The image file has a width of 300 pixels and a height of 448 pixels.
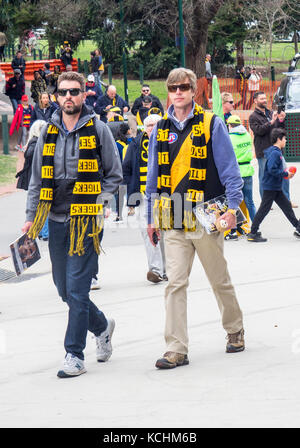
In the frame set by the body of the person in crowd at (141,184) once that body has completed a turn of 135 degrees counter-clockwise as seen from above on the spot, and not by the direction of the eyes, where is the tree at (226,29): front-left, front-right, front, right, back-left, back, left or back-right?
front

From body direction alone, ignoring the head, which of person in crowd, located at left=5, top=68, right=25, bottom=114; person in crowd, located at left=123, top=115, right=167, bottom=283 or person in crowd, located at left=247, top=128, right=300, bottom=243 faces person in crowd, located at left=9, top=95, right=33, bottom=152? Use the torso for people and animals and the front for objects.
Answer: person in crowd, located at left=5, top=68, right=25, bottom=114

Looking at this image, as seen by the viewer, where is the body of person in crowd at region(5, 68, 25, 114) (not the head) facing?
toward the camera

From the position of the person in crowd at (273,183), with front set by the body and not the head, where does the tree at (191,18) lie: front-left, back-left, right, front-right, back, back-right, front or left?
left

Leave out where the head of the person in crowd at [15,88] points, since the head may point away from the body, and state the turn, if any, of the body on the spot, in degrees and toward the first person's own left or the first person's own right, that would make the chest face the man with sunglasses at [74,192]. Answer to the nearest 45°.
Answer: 0° — they already face them

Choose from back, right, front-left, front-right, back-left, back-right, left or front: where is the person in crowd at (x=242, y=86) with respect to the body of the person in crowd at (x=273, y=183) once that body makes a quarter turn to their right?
back

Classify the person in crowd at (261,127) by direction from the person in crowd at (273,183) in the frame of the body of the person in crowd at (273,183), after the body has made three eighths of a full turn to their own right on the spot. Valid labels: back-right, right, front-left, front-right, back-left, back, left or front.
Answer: back-right

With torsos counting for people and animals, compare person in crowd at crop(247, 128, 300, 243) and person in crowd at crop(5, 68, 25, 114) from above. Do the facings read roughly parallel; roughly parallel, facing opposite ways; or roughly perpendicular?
roughly perpendicular

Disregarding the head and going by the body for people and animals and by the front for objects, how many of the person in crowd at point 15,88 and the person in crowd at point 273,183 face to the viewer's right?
1

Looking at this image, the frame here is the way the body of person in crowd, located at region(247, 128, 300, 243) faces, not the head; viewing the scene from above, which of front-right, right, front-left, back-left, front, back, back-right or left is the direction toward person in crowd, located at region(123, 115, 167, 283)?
back-right

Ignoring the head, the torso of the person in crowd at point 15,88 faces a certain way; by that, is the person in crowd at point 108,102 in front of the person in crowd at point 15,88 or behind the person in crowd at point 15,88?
in front

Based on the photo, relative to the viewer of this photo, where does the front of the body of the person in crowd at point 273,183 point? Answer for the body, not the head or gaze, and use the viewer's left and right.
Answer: facing to the right of the viewer

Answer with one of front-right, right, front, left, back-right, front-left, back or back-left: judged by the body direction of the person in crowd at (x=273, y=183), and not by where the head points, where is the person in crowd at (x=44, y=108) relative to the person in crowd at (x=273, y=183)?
back-left

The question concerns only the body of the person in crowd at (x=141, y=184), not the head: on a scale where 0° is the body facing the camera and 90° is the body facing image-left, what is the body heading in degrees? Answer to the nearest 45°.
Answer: approximately 315°
